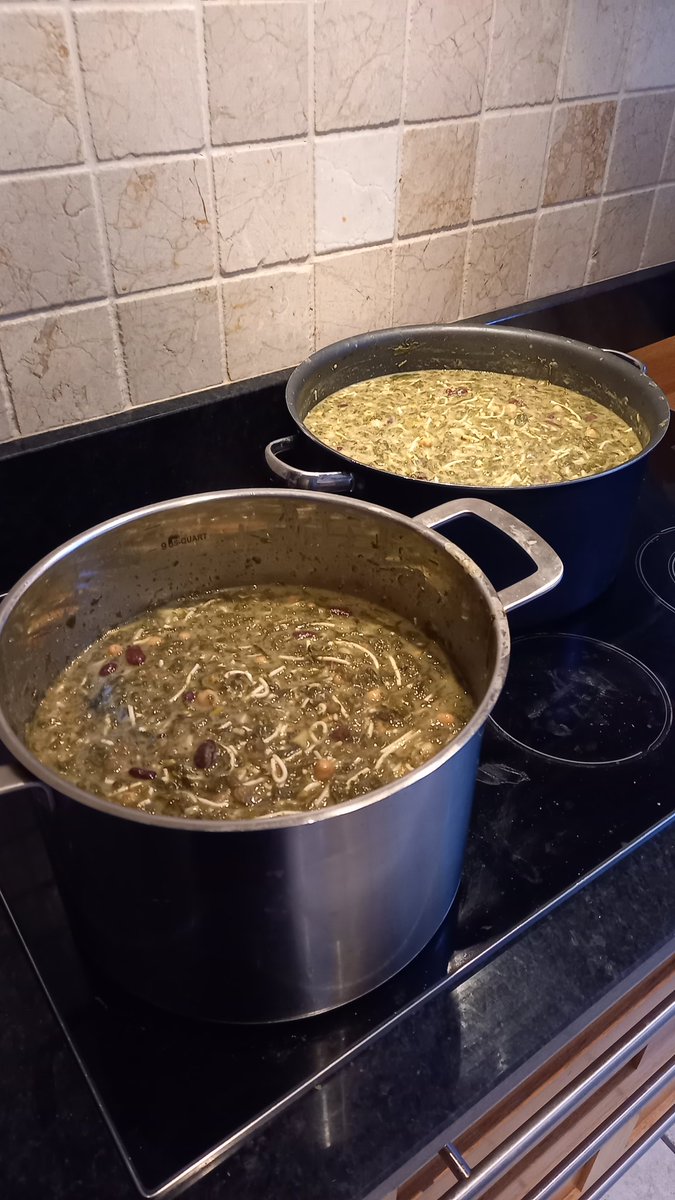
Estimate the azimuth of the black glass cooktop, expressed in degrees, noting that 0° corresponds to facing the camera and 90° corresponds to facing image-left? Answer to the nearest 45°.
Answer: approximately 315°
